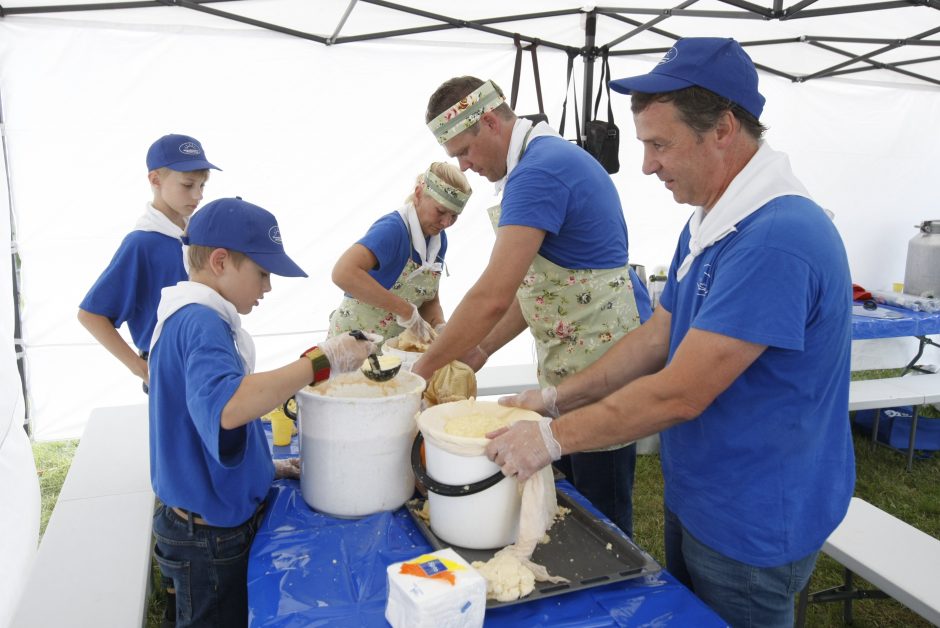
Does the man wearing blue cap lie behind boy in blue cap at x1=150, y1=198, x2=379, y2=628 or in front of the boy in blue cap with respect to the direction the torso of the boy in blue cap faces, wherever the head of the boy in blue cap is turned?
in front

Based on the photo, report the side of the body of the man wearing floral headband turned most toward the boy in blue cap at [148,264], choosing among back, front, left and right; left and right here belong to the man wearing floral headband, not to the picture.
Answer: front

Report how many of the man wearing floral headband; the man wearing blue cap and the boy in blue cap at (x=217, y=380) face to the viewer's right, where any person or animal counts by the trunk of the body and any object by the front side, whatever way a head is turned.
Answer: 1

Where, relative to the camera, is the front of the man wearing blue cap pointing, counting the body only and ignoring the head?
to the viewer's left

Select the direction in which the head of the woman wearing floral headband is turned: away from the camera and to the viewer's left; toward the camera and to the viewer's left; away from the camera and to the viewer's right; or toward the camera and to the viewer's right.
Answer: toward the camera and to the viewer's right

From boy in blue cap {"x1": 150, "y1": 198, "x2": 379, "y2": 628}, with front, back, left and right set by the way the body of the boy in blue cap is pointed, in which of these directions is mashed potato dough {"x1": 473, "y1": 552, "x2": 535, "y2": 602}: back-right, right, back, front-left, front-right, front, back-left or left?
front-right

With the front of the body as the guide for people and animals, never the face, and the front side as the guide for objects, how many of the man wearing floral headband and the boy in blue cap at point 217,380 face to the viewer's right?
1

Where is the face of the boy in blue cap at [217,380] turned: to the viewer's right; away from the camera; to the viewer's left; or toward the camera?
to the viewer's right

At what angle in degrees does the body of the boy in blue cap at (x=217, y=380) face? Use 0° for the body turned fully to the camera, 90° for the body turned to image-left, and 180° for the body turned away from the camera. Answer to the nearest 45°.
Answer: approximately 270°

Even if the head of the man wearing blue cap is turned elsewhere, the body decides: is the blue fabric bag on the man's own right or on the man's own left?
on the man's own right

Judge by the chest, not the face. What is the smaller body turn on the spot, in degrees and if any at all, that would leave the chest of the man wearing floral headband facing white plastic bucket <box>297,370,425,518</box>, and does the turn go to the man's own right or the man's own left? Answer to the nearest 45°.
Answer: approximately 45° to the man's own left
